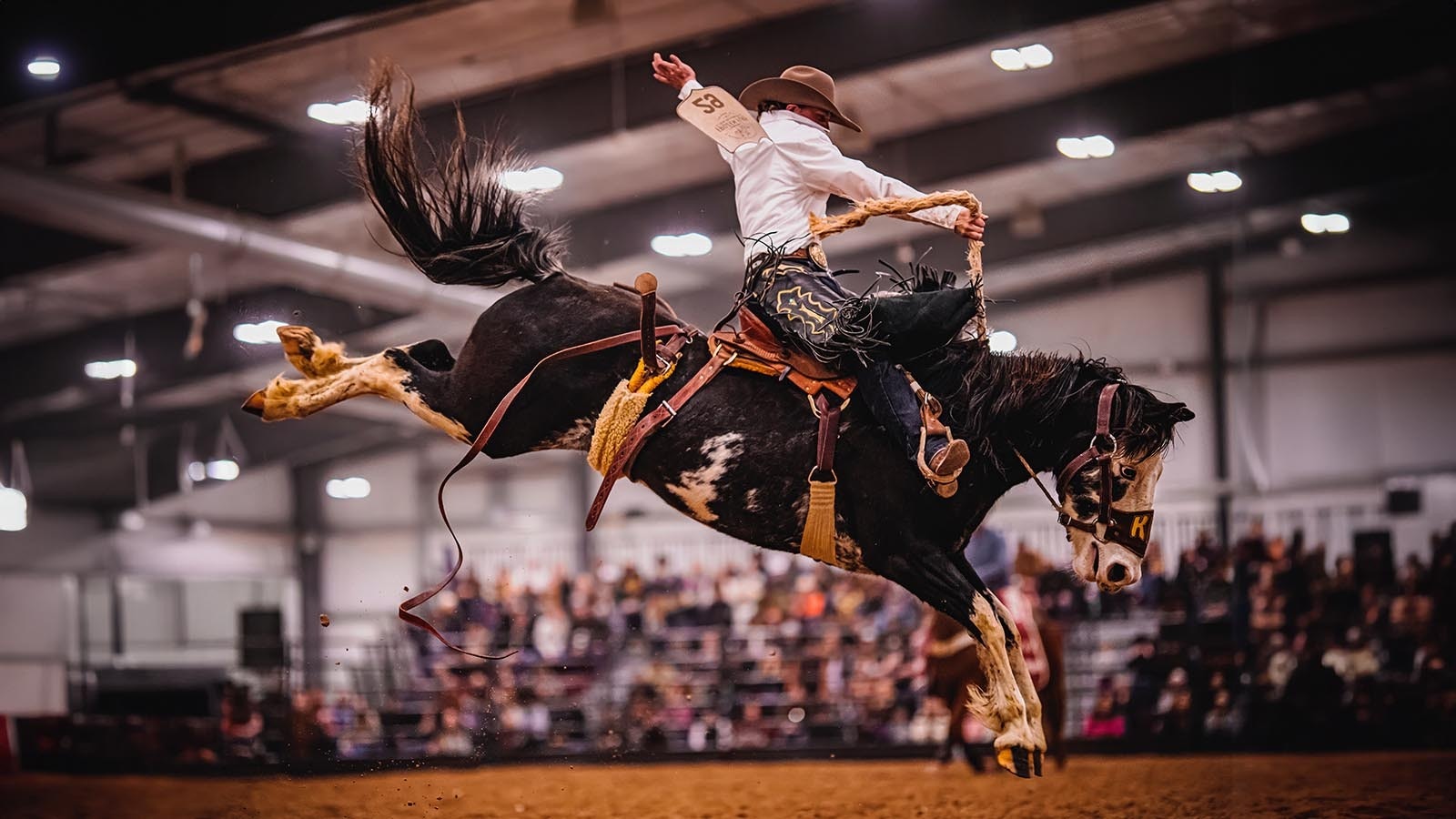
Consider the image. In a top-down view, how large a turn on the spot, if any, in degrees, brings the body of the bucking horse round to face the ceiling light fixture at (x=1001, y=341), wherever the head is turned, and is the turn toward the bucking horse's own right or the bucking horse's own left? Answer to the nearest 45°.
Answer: approximately 45° to the bucking horse's own left

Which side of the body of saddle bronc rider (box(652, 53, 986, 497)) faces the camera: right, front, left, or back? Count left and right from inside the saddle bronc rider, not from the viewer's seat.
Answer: right

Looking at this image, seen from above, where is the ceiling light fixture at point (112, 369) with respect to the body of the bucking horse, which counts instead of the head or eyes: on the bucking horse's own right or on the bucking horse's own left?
on the bucking horse's own left

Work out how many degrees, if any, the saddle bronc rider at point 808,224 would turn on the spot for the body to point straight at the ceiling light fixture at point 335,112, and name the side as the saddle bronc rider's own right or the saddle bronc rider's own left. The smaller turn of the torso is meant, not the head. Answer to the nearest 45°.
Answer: approximately 135° to the saddle bronc rider's own left

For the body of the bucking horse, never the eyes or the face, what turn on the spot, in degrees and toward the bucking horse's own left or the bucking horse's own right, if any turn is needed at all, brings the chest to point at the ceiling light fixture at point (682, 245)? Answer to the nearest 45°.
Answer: approximately 90° to the bucking horse's own left

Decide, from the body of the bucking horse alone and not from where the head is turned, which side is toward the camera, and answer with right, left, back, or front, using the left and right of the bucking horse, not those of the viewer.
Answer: right

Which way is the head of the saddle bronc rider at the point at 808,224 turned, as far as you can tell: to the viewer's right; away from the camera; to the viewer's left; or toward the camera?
to the viewer's right
